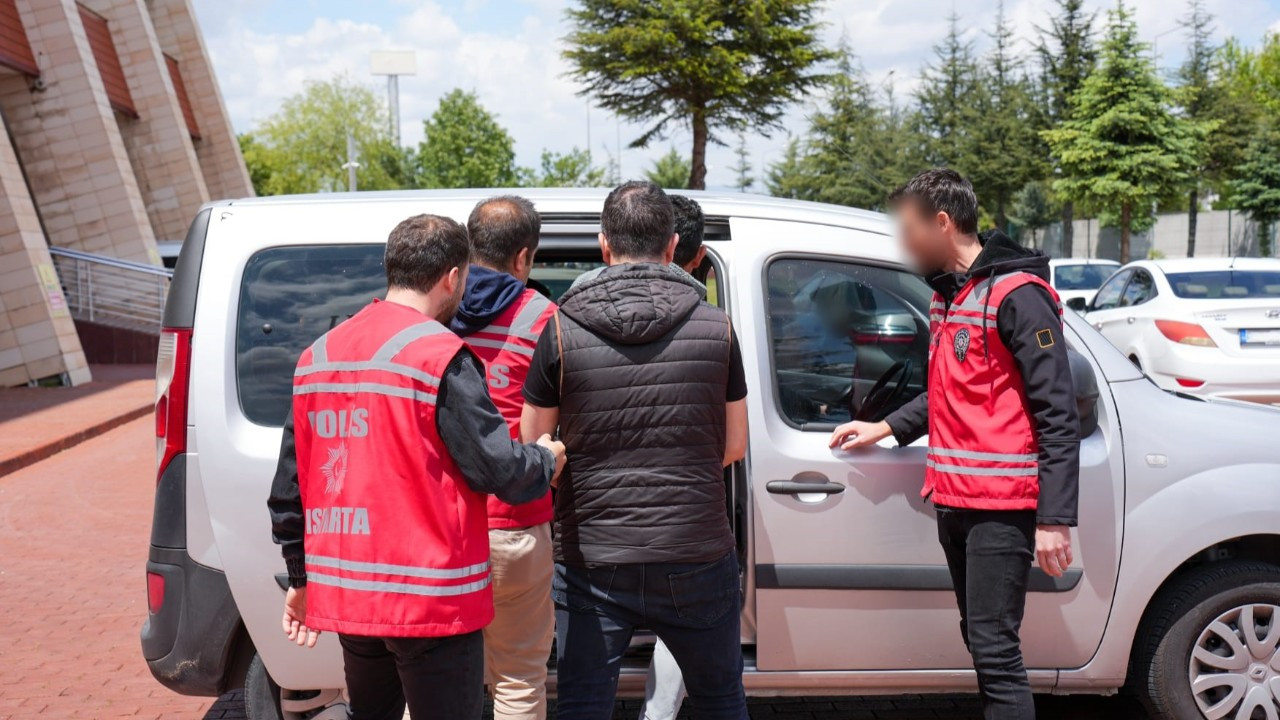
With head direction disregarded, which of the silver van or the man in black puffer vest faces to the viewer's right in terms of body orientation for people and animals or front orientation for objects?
the silver van

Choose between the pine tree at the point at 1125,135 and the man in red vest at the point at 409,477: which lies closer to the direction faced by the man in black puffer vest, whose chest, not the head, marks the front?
the pine tree

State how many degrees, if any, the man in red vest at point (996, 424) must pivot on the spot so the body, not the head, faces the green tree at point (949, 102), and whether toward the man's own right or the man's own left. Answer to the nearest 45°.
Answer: approximately 135° to the man's own right

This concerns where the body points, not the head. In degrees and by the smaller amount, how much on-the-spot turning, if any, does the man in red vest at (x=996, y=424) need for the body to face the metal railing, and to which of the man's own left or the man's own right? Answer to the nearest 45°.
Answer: approximately 90° to the man's own right

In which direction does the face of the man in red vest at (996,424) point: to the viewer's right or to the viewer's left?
to the viewer's left

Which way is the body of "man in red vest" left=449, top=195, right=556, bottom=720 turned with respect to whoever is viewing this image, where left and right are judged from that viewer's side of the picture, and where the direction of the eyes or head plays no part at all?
facing away from the viewer and to the right of the viewer

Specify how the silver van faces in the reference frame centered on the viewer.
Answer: facing to the right of the viewer

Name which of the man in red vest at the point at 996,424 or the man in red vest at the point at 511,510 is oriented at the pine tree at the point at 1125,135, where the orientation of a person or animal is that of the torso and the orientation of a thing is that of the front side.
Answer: the man in red vest at the point at 511,510

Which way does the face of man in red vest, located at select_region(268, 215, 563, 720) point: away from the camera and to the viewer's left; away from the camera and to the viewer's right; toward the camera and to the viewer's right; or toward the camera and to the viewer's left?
away from the camera and to the viewer's right

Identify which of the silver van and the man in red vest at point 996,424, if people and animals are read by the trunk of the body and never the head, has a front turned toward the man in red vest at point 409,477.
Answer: the man in red vest at point 996,424

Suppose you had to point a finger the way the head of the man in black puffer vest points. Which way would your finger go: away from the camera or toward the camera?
away from the camera

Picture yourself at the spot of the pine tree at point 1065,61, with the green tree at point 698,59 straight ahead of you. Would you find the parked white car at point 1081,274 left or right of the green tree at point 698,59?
left

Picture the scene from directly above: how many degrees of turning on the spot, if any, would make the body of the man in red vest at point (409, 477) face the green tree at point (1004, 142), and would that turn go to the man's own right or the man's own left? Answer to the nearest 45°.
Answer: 0° — they already face it

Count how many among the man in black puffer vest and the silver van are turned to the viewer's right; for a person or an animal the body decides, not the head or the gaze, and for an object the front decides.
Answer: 1

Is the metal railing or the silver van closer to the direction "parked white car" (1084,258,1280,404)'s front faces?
the metal railing
